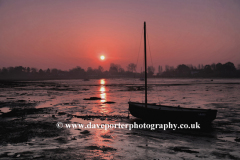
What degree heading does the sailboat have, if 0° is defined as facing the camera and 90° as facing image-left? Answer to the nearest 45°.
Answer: approximately 90°
